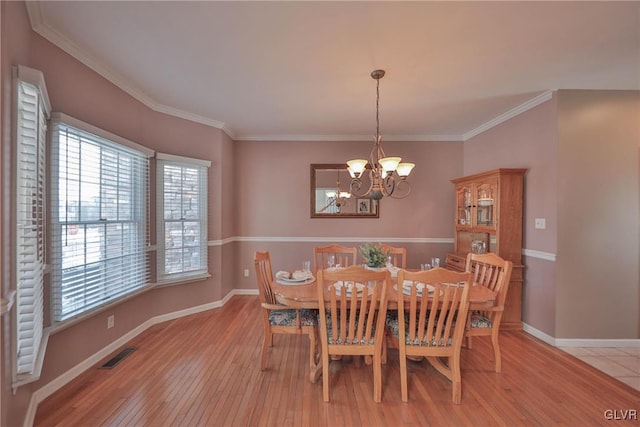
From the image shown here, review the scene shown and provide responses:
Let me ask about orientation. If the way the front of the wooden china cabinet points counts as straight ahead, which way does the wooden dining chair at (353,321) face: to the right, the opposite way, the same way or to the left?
to the right

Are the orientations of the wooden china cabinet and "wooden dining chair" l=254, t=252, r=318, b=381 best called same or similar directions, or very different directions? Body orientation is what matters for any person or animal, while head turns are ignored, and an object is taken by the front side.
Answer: very different directions

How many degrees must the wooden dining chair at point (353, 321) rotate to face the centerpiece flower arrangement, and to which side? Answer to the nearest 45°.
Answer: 0° — it already faces it

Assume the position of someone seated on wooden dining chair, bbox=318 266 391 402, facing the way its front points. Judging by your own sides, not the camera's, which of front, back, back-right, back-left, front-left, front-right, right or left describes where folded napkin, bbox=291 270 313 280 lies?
front-left

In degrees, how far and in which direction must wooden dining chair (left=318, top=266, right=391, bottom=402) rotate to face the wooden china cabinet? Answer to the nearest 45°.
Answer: approximately 45° to its right

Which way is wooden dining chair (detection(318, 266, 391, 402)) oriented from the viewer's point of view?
away from the camera

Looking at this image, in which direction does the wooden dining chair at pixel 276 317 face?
to the viewer's right

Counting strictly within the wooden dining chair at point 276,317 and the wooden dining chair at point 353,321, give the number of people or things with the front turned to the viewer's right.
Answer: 1

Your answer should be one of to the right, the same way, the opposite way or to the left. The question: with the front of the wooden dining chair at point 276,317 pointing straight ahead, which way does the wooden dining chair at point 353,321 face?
to the left

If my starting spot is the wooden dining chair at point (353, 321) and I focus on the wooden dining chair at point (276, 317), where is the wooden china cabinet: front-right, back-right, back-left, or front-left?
back-right

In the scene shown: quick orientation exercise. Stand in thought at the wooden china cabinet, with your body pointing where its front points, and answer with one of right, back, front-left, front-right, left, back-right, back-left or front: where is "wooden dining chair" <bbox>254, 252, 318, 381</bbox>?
front

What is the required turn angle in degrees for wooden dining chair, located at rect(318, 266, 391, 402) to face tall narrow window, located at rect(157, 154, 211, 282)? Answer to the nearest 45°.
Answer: approximately 45° to its left

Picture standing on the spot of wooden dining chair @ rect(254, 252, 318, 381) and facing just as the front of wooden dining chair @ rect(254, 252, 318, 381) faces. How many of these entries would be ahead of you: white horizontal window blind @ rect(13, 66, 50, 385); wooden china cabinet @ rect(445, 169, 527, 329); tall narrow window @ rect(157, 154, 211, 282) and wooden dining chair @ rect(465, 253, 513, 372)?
2

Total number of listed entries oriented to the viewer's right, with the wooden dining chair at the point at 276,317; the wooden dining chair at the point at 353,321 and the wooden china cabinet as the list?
1

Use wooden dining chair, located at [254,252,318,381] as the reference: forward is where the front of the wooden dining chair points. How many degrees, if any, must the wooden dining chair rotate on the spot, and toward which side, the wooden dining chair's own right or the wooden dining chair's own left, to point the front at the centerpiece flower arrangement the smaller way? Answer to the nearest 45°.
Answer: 0° — it already faces it

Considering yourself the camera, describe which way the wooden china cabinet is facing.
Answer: facing the viewer and to the left of the viewer

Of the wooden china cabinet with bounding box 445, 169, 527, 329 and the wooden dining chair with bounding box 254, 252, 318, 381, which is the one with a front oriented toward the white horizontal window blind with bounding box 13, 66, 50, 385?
the wooden china cabinet
